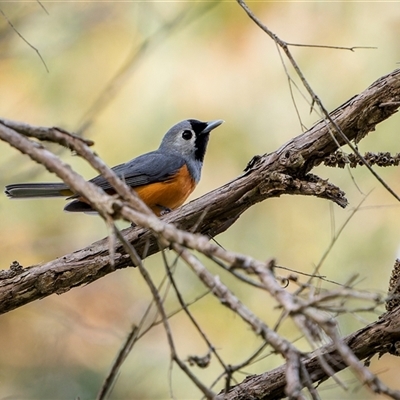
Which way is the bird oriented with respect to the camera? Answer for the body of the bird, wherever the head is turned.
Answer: to the viewer's right
